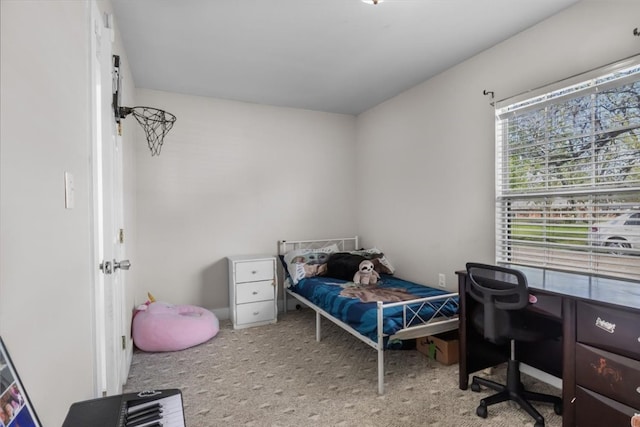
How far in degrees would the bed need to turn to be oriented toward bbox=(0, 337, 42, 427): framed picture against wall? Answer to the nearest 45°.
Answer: approximately 45° to its right

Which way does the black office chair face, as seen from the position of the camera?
facing away from the viewer and to the right of the viewer

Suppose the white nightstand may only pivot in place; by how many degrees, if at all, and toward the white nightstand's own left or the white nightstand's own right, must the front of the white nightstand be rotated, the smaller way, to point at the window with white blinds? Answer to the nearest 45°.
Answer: approximately 45° to the white nightstand's own left

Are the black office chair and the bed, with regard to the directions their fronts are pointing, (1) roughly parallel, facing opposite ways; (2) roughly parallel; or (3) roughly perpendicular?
roughly perpendicular

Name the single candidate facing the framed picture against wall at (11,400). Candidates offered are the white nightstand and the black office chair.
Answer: the white nightstand

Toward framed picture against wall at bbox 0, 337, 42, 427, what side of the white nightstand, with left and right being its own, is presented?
front

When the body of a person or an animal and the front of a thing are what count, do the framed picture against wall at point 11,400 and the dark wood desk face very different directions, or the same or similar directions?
very different directions

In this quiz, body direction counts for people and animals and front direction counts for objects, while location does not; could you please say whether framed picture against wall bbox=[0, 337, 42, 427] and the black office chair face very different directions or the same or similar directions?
same or similar directions

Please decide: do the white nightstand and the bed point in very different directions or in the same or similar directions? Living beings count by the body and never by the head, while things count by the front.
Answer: same or similar directions

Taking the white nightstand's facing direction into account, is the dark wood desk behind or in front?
in front

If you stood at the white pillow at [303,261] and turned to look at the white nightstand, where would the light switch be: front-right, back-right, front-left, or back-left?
front-left

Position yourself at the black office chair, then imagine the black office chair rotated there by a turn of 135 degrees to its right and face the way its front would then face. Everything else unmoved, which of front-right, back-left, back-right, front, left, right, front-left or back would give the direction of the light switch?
front-right

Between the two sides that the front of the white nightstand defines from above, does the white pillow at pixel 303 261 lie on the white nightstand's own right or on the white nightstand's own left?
on the white nightstand's own left

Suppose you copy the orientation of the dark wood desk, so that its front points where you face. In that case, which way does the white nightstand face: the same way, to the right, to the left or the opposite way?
to the left

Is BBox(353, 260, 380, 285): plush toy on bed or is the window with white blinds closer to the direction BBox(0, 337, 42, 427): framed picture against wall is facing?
the window with white blinds

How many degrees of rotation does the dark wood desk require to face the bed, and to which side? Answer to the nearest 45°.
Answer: approximately 45° to its right

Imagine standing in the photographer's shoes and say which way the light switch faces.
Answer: facing the viewer and to the right of the viewer

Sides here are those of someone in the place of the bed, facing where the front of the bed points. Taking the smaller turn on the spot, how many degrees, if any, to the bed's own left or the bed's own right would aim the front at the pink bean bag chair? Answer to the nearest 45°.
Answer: approximately 135° to the bed's own right

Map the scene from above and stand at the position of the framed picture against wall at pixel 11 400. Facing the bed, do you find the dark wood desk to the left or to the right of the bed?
right

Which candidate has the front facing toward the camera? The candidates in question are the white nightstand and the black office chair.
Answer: the white nightstand

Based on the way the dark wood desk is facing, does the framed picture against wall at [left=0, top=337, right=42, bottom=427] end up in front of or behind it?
in front
